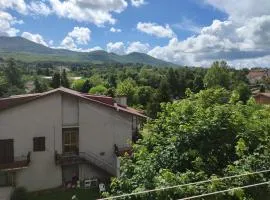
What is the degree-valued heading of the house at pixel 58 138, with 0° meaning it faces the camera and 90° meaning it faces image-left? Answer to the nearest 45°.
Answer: approximately 0°
